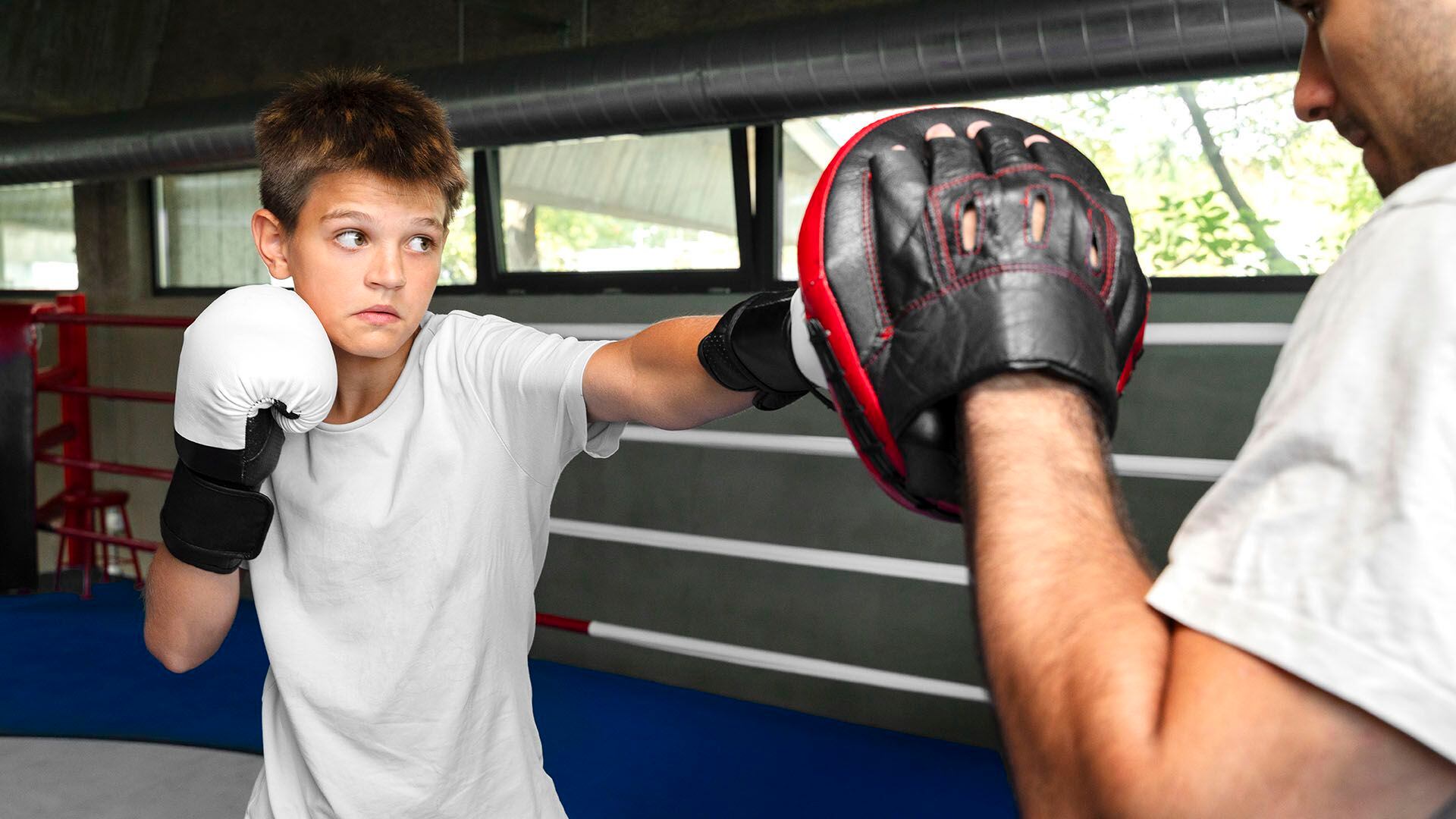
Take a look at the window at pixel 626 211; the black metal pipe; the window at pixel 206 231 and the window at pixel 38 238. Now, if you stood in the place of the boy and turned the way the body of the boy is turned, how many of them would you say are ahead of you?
0

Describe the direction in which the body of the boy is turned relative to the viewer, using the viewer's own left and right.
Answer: facing the viewer

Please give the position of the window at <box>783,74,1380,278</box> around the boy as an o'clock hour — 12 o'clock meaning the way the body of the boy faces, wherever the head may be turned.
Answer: The window is roughly at 8 o'clock from the boy.

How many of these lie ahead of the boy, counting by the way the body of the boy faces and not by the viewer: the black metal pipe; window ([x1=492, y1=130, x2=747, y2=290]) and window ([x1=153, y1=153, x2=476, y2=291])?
0

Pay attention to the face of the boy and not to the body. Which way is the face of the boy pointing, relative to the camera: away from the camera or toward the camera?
toward the camera

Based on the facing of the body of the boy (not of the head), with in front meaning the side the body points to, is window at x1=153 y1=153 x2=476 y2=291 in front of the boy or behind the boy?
behind

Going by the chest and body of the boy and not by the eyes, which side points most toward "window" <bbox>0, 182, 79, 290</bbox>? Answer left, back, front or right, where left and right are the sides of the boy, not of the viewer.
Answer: back

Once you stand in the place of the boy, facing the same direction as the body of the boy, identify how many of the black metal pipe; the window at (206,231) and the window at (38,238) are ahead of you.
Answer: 0

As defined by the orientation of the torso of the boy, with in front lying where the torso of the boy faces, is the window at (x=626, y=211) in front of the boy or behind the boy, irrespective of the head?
behind

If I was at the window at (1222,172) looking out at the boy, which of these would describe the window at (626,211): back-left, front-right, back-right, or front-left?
front-right

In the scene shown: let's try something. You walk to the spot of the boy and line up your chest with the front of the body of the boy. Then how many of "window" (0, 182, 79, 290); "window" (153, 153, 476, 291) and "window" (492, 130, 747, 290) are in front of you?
0
